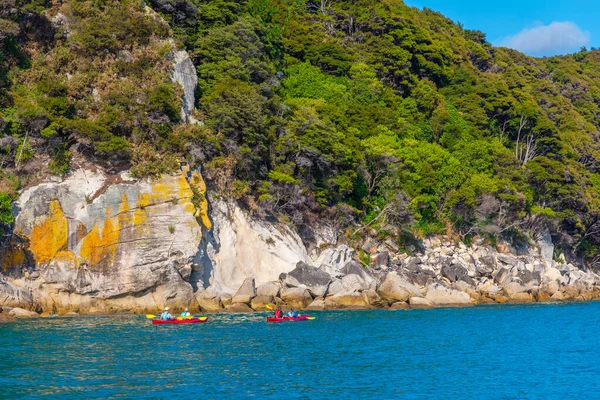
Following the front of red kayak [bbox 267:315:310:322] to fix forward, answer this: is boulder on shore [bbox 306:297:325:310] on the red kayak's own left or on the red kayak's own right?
on the red kayak's own left

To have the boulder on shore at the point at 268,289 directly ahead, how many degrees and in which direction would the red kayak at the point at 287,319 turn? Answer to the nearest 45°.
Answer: approximately 90° to its left

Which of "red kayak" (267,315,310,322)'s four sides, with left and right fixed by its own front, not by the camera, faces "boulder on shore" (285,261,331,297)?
left

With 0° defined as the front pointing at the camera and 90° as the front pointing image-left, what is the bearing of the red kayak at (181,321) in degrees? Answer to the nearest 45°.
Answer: approximately 270°

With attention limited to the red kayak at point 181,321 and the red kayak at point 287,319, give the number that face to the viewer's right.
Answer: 2

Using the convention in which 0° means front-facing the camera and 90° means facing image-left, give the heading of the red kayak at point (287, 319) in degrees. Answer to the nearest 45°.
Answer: approximately 270°

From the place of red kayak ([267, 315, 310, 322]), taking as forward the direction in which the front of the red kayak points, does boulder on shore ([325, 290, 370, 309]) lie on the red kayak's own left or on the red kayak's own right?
on the red kayak's own left
